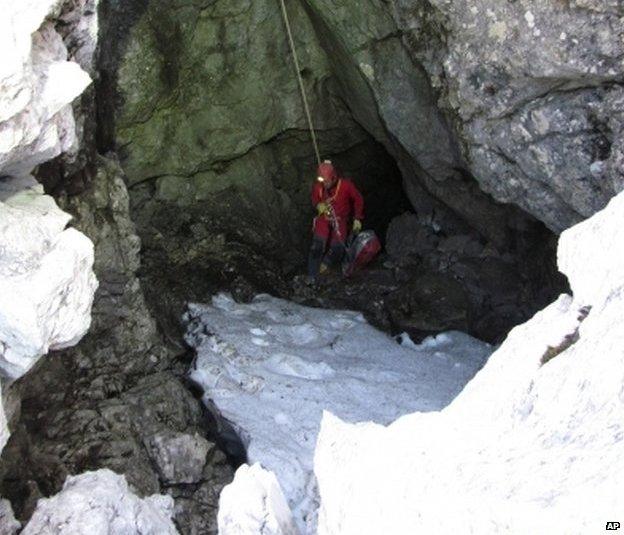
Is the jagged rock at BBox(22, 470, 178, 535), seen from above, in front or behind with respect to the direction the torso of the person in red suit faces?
in front

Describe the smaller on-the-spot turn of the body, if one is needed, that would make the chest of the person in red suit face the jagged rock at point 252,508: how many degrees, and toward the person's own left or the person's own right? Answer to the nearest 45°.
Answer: approximately 45° to the person's own left

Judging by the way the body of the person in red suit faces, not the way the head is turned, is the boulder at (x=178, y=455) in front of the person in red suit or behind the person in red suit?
in front

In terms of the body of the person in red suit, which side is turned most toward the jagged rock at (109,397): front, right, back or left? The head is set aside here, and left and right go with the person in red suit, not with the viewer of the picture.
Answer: front

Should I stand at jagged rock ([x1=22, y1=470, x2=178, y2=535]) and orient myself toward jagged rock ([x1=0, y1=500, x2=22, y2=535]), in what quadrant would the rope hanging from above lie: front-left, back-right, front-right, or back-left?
back-right

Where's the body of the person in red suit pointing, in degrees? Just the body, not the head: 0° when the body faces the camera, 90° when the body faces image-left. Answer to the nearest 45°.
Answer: approximately 45°
